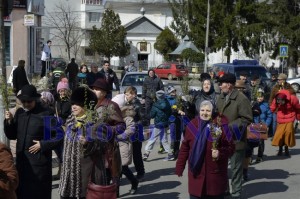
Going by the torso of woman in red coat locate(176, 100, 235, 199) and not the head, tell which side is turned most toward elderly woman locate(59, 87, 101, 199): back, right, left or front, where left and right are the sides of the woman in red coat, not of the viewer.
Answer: right

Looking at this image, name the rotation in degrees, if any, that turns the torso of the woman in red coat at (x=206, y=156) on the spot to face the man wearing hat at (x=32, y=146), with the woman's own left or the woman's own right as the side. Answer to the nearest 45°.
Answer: approximately 90° to the woman's own right

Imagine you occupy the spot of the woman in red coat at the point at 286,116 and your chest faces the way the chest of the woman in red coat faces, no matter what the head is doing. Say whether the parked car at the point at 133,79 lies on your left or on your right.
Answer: on your right

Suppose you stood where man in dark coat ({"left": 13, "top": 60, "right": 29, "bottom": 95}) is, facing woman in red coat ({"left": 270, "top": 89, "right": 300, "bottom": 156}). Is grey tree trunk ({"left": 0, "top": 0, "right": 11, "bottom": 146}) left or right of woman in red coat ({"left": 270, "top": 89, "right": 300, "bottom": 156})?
right

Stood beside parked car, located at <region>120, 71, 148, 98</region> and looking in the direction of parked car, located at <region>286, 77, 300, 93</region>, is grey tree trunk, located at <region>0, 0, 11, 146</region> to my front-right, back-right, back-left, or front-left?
back-right

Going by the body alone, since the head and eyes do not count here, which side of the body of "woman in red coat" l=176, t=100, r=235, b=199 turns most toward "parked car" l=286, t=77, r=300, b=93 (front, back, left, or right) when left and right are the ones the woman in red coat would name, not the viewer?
back

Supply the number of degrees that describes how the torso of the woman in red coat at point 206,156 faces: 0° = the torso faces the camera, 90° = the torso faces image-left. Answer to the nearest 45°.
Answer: approximately 0°

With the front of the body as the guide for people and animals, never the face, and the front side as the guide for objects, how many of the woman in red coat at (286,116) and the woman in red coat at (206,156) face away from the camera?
0

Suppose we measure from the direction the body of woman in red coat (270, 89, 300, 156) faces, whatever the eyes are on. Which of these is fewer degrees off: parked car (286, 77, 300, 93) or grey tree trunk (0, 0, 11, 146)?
the grey tree trunk

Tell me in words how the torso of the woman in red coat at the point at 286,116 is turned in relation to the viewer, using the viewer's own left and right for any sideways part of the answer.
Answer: facing the viewer and to the left of the viewer
